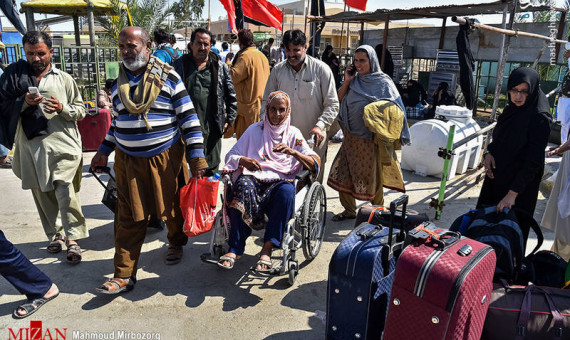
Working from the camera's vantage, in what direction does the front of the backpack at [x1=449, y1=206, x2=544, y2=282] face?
facing the viewer and to the left of the viewer

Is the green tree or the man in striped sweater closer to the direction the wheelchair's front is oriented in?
the man in striped sweater

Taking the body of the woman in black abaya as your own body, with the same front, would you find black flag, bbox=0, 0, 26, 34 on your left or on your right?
on your right

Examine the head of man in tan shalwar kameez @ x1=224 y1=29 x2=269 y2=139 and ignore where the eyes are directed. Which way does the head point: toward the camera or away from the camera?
away from the camera

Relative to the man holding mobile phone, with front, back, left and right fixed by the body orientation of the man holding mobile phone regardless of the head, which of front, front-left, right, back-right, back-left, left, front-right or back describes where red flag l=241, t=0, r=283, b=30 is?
back-left

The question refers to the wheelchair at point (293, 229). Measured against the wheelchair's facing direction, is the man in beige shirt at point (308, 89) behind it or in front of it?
behind

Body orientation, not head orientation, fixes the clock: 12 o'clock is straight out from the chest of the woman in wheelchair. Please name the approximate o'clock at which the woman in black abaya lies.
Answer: The woman in black abaya is roughly at 8 o'clock from the woman in wheelchair.

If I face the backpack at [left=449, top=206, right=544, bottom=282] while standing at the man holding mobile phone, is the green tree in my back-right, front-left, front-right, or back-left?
back-left

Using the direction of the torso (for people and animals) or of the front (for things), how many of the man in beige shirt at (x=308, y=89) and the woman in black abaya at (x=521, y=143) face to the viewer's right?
0

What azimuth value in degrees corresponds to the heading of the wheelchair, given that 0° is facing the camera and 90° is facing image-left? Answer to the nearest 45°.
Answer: approximately 45°

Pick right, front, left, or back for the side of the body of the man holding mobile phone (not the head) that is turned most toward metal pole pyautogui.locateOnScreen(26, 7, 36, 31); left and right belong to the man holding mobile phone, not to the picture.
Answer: back

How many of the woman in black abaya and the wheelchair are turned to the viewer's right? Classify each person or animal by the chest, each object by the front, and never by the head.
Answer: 0

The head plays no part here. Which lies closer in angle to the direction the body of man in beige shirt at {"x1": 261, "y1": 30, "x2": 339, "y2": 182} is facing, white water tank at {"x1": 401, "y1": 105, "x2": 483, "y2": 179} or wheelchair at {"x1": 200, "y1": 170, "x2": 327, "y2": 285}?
the wheelchair

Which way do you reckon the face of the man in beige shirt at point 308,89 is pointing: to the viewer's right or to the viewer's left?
to the viewer's left

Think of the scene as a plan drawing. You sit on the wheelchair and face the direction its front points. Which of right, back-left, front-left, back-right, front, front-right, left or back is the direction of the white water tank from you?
back

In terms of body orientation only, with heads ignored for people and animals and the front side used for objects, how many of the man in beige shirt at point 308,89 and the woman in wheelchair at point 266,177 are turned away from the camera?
0

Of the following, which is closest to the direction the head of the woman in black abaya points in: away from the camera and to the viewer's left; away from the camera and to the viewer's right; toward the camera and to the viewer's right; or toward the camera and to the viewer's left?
toward the camera and to the viewer's left
